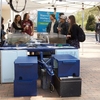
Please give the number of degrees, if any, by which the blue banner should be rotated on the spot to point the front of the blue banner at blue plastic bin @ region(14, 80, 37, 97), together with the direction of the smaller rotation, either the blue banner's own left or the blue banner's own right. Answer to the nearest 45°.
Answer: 0° — it already faces it

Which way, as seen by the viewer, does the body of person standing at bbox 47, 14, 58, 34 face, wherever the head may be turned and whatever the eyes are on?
toward the camera

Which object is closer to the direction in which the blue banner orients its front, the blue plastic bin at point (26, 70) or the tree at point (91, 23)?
the blue plastic bin

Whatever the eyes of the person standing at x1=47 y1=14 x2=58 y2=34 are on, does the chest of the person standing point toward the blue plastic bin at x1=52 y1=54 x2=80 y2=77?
yes

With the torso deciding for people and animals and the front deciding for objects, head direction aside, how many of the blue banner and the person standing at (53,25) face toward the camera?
2

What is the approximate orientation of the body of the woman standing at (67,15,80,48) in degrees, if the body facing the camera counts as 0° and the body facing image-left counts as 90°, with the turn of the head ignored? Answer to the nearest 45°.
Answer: approximately 90°

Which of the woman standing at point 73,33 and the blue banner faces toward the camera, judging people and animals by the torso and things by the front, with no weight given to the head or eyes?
the blue banner

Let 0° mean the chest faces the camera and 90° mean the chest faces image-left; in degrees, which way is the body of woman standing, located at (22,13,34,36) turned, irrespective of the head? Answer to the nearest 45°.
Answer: approximately 315°

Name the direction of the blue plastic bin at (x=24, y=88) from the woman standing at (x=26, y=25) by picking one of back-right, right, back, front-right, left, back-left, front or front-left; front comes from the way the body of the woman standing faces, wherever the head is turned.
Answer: front-right

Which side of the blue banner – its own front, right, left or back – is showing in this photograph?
front

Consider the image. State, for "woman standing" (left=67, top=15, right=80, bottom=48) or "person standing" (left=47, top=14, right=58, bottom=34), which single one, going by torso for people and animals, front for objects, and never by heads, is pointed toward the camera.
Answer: the person standing
